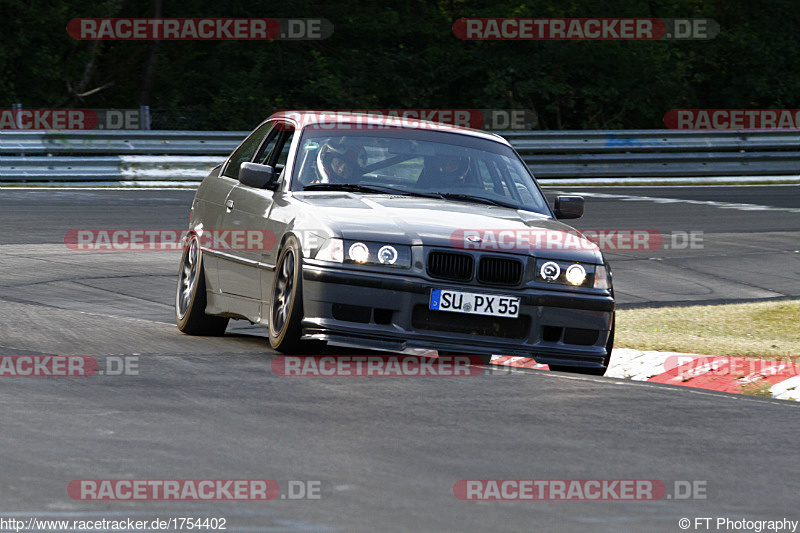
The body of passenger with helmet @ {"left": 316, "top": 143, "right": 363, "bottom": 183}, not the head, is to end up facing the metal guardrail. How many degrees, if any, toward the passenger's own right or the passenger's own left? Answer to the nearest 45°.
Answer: approximately 135° to the passenger's own left

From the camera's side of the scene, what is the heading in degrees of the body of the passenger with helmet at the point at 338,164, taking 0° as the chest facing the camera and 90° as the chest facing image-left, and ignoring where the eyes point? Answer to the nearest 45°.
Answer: approximately 315°
